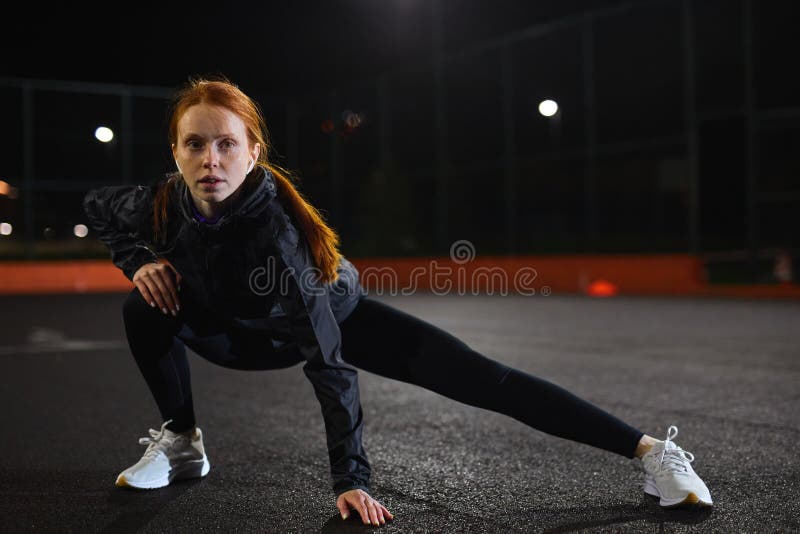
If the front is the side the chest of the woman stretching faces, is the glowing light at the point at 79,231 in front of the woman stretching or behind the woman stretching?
behind

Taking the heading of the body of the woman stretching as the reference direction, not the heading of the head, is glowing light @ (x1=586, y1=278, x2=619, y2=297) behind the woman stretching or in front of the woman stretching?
behind

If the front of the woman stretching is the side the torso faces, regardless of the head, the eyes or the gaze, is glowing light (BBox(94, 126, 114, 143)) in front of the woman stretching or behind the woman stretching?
behind

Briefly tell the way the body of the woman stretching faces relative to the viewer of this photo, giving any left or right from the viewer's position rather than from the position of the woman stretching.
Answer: facing the viewer

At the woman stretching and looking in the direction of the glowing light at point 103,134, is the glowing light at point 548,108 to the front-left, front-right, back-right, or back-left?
front-right

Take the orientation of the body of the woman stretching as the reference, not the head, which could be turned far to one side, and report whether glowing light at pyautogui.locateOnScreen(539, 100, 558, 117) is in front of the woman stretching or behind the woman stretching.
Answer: behind

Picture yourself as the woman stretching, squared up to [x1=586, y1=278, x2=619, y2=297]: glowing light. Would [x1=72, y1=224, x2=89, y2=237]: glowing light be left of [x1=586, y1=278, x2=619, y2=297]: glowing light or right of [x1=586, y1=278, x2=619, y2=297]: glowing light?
left
